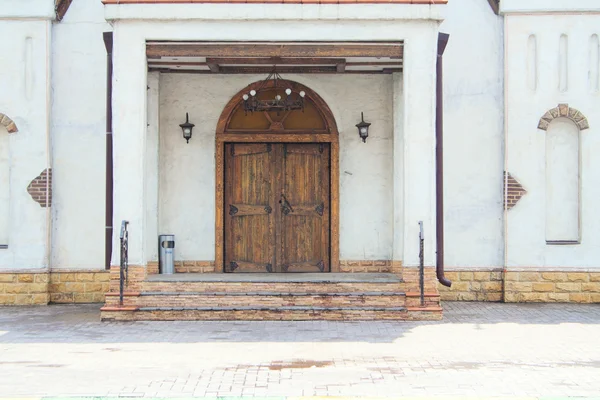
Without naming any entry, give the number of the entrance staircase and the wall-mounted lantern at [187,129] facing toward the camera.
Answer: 2

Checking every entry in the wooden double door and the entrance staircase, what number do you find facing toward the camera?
2

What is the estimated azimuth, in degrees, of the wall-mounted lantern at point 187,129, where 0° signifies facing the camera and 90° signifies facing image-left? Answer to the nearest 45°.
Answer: approximately 0°

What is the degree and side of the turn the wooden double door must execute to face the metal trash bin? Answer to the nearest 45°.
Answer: approximately 90° to its right

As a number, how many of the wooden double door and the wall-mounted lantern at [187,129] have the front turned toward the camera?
2
